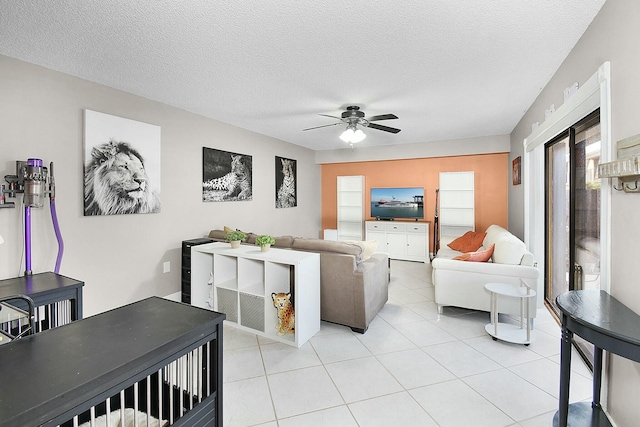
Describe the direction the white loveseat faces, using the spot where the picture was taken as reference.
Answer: facing to the left of the viewer

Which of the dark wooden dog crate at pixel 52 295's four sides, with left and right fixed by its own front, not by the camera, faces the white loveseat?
front

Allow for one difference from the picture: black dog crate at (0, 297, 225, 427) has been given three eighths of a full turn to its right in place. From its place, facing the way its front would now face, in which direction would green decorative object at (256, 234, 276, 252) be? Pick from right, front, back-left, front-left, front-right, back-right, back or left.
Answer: back-right

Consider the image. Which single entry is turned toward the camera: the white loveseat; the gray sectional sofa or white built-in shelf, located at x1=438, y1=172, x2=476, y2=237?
the white built-in shelf

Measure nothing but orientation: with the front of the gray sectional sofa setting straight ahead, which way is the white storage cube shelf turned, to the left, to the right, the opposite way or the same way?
the opposite way

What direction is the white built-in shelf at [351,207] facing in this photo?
toward the camera

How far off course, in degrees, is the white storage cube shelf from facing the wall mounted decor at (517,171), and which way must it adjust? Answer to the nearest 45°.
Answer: approximately 135° to its left

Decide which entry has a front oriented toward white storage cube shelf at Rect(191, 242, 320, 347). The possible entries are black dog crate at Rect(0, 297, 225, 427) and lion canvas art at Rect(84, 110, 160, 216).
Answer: the lion canvas art

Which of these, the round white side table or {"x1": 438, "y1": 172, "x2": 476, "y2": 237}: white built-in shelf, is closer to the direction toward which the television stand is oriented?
the round white side table

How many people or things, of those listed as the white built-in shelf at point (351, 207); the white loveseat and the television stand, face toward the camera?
2

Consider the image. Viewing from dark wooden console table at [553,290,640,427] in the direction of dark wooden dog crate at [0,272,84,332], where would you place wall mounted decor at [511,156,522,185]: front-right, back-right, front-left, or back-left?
back-right

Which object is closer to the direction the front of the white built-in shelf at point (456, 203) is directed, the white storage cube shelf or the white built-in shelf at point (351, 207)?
the white storage cube shelf

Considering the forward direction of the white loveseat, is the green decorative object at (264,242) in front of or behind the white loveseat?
in front

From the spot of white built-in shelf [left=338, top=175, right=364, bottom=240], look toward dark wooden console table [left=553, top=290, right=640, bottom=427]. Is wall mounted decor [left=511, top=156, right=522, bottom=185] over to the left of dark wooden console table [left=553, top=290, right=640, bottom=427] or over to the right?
left

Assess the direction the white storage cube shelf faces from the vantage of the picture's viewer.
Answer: facing the viewer and to the left of the viewer

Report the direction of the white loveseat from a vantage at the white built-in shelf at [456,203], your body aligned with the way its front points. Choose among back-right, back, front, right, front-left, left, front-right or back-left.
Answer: front

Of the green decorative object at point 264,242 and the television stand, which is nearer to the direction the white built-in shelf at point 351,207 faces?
the green decorative object
